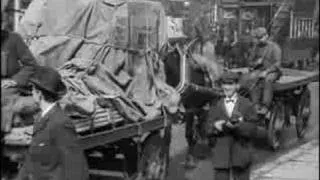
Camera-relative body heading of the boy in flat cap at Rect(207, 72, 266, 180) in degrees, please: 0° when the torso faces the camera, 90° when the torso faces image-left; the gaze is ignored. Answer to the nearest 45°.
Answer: approximately 0°

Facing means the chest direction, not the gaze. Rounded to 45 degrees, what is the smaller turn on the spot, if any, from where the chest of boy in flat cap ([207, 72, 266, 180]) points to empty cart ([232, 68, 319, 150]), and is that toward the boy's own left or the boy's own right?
approximately 180°

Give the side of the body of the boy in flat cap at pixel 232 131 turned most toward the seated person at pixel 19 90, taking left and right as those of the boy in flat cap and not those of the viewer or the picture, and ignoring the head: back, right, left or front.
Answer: right

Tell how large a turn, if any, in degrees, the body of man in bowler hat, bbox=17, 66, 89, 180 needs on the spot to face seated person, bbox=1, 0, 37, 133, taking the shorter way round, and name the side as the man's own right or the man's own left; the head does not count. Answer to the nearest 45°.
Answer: approximately 90° to the man's own right
